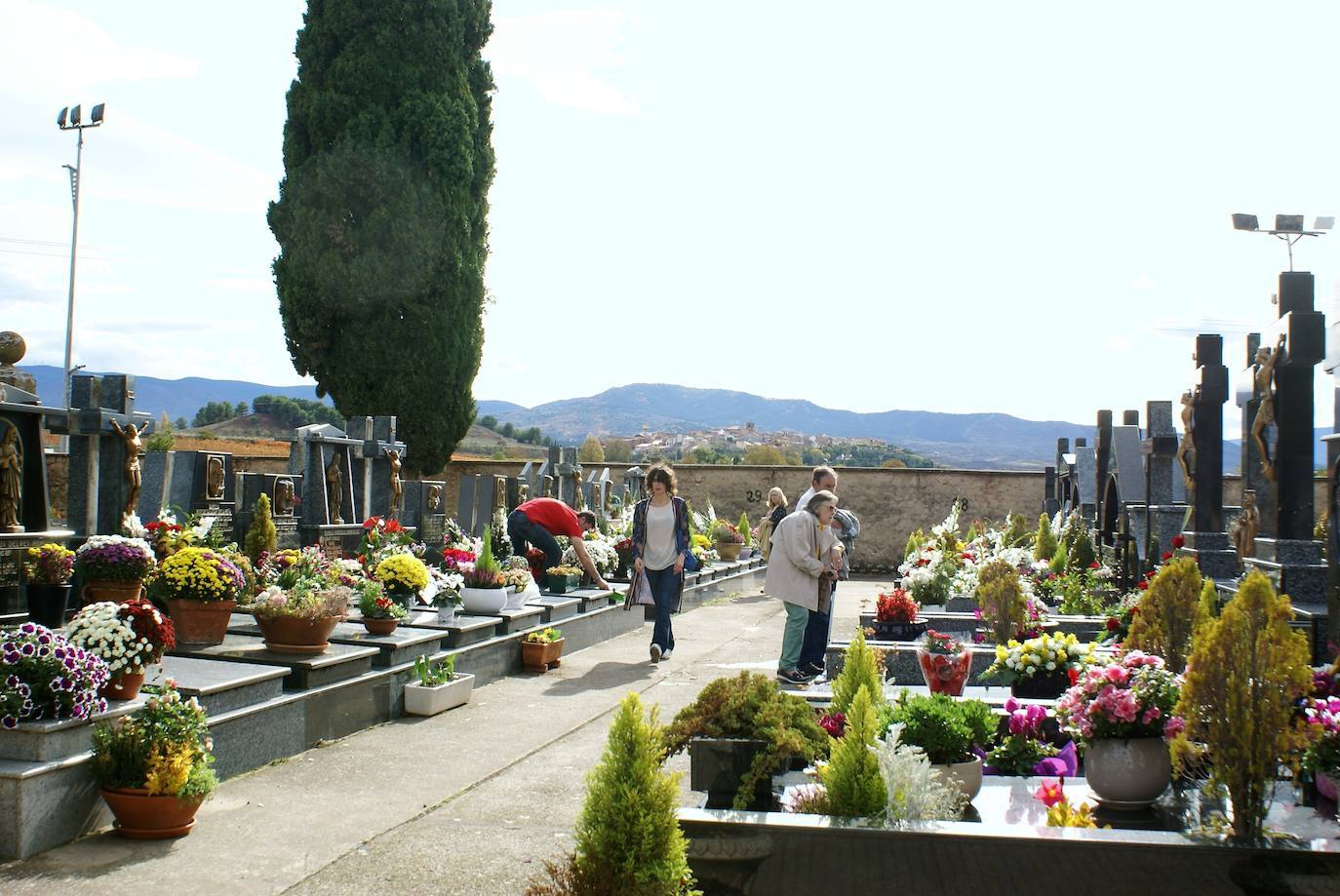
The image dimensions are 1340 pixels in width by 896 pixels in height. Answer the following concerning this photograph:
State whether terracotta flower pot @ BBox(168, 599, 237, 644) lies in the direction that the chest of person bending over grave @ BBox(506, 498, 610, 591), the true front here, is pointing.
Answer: no

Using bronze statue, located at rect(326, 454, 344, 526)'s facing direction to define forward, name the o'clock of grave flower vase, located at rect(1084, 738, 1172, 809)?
The grave flower vase is roughly at 1 o'clock from the bronze statue.

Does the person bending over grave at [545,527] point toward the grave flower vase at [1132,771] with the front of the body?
no

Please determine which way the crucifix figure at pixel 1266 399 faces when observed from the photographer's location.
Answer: facing to the left of the viewer

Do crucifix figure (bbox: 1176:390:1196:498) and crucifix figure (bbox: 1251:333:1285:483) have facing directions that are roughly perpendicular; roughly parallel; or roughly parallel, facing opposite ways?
roughly parallel

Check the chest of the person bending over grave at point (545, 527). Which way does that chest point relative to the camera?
to the viewer's right

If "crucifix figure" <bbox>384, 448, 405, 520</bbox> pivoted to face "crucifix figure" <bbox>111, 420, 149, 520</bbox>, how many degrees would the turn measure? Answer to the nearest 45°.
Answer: approximately 90° to its right

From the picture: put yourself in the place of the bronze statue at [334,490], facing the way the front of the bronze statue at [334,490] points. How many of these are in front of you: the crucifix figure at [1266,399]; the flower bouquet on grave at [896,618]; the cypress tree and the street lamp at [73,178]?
2

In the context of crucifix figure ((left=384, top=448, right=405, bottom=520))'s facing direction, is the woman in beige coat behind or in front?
in front

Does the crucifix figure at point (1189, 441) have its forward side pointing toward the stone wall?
no

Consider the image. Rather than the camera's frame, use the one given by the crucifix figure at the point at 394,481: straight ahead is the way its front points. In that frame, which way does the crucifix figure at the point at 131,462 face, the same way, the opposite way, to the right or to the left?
the same way

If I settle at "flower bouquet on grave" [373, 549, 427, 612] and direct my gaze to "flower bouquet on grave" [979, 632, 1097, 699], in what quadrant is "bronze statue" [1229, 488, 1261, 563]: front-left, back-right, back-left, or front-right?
front-left

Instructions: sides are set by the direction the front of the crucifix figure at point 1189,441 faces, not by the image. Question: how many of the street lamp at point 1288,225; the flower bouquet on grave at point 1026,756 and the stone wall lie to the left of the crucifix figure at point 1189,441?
1

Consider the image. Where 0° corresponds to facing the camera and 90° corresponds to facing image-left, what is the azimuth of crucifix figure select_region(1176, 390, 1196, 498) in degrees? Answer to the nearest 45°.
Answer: approximately 90°

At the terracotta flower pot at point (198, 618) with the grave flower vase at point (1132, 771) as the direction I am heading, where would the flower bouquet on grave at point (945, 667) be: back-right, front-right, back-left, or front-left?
front-left
